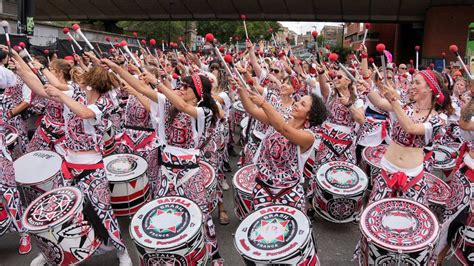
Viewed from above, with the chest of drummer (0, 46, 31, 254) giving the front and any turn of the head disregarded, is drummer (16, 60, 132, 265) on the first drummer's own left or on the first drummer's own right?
on the first drummer's own left

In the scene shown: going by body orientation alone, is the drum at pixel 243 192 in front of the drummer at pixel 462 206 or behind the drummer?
in front

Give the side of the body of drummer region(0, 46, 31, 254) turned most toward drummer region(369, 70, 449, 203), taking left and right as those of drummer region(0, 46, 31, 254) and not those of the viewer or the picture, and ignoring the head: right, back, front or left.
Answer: left

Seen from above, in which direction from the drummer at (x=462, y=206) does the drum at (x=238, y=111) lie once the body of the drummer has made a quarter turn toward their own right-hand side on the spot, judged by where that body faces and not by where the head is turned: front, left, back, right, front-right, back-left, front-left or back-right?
front

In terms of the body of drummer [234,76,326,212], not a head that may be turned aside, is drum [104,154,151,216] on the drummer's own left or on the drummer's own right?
on the drummer's own right

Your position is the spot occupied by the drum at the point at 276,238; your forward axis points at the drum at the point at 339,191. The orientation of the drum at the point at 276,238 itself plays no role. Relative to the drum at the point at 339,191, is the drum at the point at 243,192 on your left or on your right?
left

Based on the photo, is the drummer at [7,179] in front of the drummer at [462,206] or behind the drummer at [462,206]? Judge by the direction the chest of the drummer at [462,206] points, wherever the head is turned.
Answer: in front

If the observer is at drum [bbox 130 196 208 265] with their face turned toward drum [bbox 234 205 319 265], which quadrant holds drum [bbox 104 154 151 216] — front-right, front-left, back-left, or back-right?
back-left

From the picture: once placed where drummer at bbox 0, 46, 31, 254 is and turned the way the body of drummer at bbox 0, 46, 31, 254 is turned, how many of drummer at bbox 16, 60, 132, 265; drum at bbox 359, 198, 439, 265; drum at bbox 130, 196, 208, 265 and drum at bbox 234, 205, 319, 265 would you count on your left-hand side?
4

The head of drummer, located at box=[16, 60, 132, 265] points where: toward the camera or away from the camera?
away from the camera

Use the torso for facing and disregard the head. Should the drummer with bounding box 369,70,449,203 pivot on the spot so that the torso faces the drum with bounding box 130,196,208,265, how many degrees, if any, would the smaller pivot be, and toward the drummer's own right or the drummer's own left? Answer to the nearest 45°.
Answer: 0° — they already face it

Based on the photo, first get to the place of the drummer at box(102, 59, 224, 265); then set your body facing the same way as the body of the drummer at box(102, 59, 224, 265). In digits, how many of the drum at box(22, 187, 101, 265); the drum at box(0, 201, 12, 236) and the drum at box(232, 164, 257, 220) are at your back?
1

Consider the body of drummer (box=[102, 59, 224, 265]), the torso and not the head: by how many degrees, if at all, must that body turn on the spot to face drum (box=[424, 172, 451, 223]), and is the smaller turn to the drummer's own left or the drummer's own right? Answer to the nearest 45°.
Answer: approximately 135° to the drummer's own left

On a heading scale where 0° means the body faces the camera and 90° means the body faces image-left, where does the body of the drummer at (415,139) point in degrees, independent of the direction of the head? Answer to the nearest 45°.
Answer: approximately 45°

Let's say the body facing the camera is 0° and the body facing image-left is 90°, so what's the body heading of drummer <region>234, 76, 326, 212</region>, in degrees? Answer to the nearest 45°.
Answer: approximately 45°
